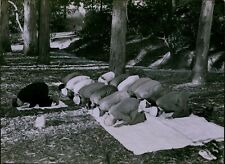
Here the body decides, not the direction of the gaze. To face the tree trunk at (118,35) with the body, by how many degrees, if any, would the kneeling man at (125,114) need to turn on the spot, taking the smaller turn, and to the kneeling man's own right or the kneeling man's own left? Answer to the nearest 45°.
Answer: approximately 90° to the kneeling man's own right

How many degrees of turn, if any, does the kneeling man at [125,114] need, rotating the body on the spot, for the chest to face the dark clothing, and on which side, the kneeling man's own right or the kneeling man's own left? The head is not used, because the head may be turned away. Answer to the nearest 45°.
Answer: approximately 45° to the kneeling man's own right

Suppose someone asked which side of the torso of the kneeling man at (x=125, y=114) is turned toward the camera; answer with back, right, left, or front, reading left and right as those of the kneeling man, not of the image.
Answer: left

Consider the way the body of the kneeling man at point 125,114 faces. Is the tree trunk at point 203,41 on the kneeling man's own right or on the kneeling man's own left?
on the kneeling man's own right

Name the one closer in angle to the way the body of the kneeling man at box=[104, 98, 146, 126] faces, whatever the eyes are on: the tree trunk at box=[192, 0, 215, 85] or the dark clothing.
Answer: the dark clothing
